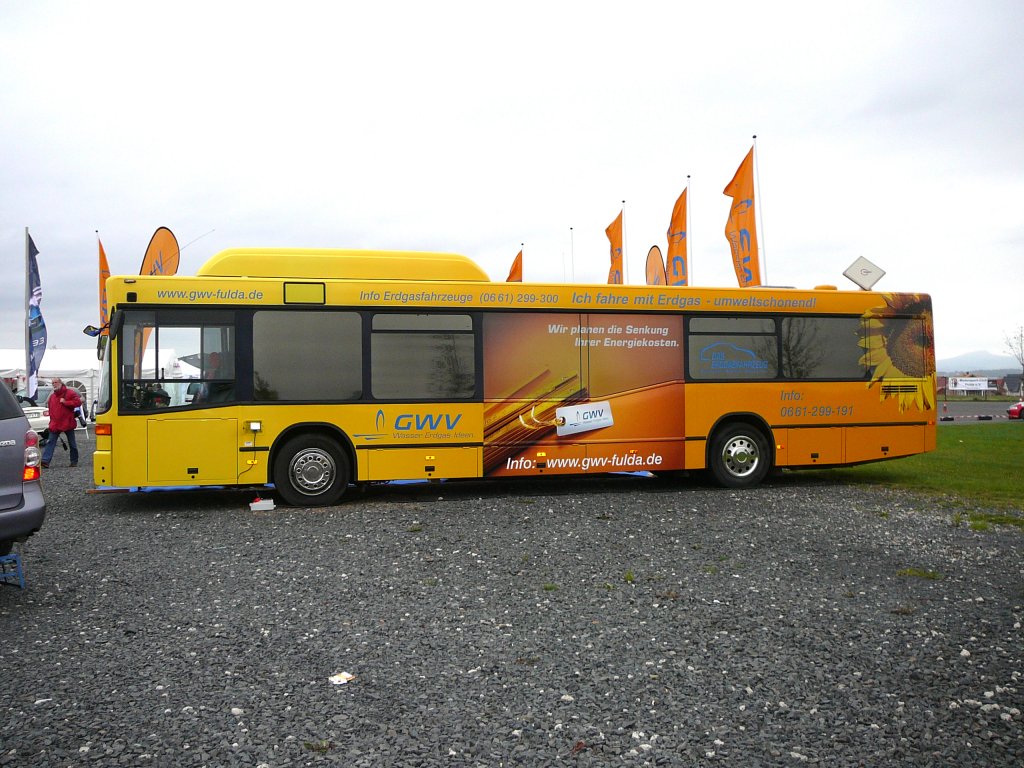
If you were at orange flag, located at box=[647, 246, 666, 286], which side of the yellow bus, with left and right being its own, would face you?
right

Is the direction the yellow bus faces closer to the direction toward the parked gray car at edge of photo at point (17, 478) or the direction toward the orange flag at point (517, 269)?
the parked gray car at edge of photo

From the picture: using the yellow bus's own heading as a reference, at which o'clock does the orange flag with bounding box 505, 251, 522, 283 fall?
The orange flag is roughly at 3 o'clock from the yellow bus.

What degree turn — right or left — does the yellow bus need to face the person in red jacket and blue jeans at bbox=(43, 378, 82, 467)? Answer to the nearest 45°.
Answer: approximately 45° to its right

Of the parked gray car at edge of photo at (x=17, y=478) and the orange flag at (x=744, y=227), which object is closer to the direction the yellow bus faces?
the parked gray car at edge of photo

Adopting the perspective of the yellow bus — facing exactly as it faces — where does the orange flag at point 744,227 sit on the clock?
The orange flag is roughly at 4 o'clock from the yellow bus.

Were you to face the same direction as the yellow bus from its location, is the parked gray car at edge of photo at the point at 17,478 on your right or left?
on your left

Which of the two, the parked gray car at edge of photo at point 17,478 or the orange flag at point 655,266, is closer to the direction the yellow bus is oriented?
the parked gray car at edge of photo

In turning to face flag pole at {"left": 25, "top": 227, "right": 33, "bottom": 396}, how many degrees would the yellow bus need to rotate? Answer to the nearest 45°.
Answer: approximately 45° to its right

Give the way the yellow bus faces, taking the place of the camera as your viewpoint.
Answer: facing to the left of the viewer

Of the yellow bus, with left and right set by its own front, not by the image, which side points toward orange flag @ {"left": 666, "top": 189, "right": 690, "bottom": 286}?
right
